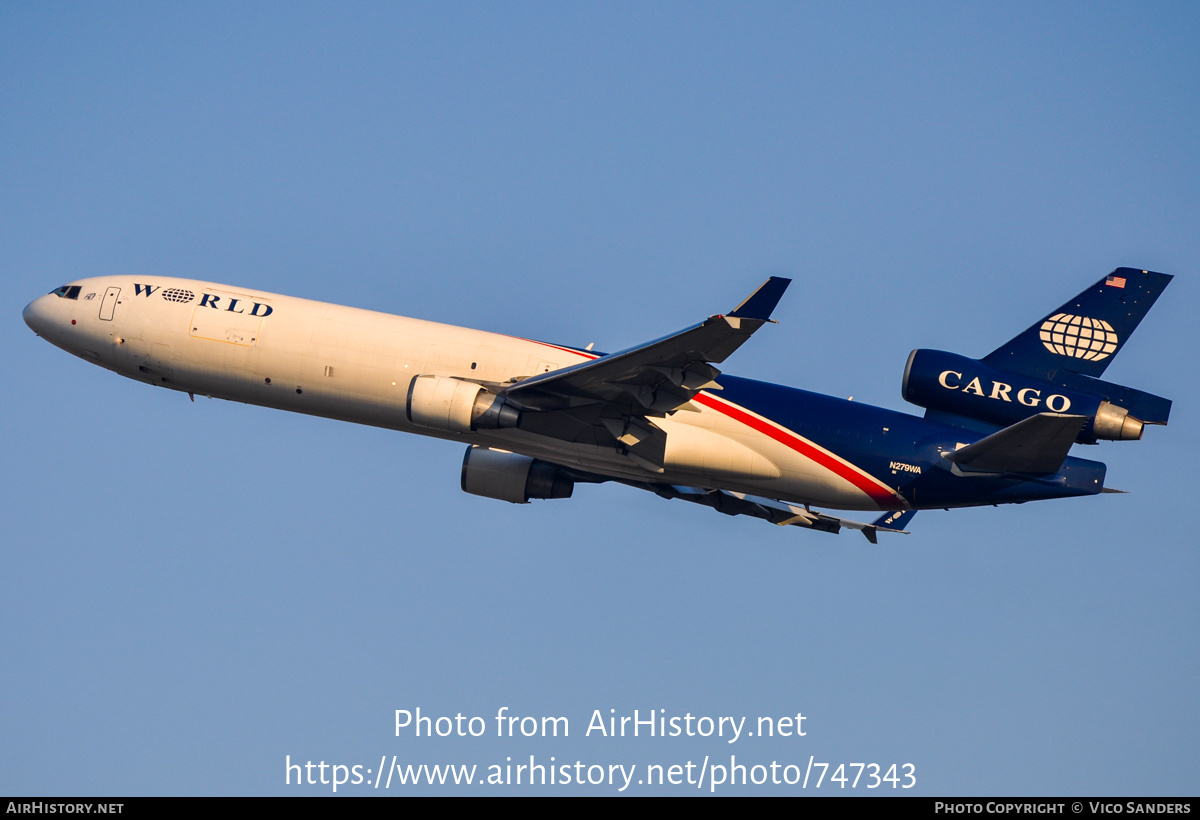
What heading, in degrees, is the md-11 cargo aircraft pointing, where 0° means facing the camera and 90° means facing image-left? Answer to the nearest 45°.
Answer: approximately 90°
